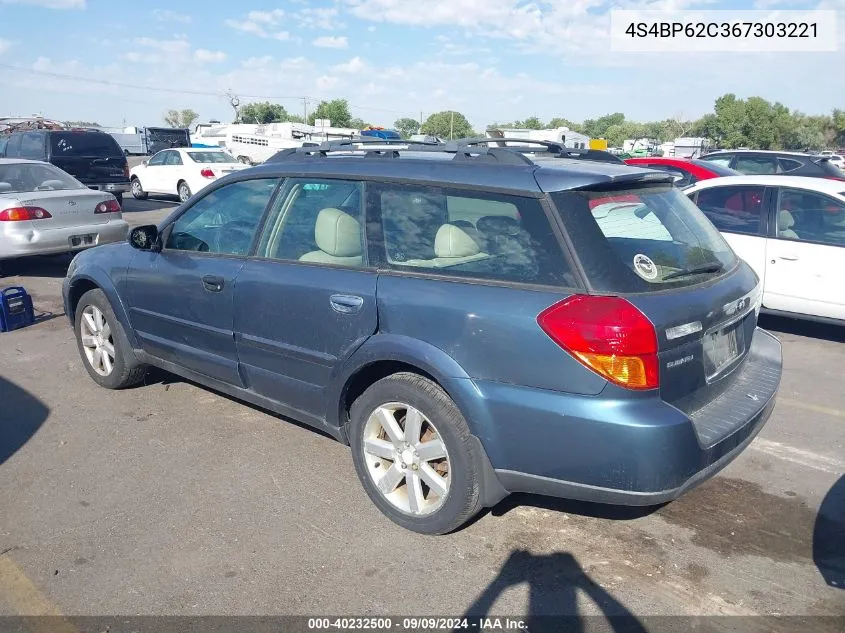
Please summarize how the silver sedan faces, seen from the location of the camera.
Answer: facing away from the viewer and to the left of the viewer

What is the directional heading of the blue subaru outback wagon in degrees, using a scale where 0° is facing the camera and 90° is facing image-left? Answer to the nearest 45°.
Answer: approximately 135°

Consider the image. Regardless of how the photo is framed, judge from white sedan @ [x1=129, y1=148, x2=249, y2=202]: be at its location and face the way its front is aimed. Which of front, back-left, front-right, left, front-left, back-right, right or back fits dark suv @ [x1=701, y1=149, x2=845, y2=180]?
back

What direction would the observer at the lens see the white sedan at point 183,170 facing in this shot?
facing away from the viewer and to the left of the viewer

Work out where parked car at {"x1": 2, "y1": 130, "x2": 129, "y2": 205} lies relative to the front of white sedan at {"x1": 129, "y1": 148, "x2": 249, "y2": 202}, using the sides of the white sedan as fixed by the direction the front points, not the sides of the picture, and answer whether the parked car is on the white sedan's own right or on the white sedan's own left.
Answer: on the white sedan's own left

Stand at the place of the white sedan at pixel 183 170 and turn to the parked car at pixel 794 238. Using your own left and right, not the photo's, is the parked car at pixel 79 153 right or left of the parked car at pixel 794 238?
right

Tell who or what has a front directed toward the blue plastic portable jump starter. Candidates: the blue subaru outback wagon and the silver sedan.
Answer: the blue subaru outback wagon

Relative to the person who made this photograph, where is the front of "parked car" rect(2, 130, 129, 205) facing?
facing away from the viewer and to the left of the viewer

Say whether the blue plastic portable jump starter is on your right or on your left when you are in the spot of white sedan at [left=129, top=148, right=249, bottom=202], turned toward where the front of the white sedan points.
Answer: on your left

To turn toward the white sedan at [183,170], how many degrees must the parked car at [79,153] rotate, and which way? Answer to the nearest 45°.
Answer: approximately 90° to its right

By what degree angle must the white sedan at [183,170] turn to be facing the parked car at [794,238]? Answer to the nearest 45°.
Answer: approximately 135° to its left

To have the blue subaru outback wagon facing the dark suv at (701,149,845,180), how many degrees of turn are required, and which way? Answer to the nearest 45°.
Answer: approximately 90° to its right
